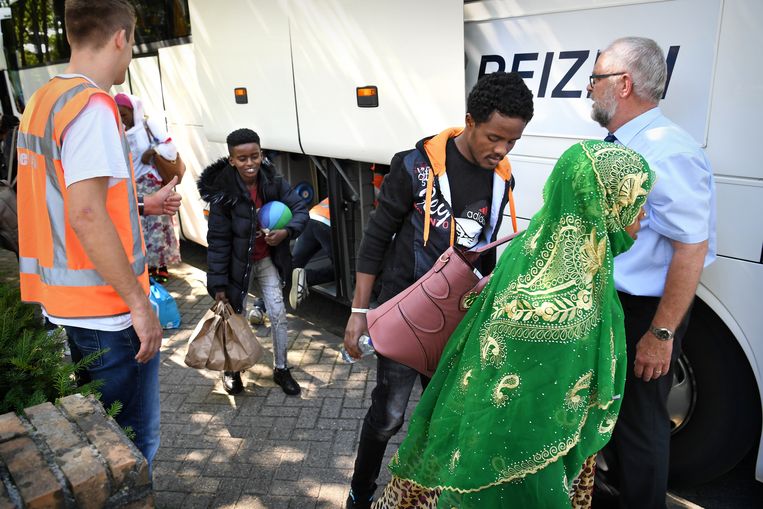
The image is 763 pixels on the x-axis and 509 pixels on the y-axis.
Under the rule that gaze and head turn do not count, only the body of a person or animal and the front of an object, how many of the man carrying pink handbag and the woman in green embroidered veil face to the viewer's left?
0

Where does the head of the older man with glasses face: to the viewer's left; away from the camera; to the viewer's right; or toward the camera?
to the viewer's left

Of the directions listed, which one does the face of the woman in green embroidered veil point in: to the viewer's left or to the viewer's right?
to the viewer's right

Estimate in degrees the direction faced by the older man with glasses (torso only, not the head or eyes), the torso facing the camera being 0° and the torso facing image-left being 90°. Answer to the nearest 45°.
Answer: approximately 90°

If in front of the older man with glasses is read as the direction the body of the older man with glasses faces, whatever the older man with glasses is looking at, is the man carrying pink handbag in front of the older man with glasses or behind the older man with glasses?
in front

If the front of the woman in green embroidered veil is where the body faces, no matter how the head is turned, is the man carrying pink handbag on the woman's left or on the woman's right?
on the woman's left

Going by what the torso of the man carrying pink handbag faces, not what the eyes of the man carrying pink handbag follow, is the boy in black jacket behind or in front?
behind

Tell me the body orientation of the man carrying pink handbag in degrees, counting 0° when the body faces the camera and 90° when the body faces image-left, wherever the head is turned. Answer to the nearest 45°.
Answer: approximately 315°

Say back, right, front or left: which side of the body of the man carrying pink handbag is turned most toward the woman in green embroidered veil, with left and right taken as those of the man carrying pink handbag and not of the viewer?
front

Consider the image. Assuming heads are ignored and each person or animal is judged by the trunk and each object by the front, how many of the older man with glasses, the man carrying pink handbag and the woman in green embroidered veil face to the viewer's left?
1
